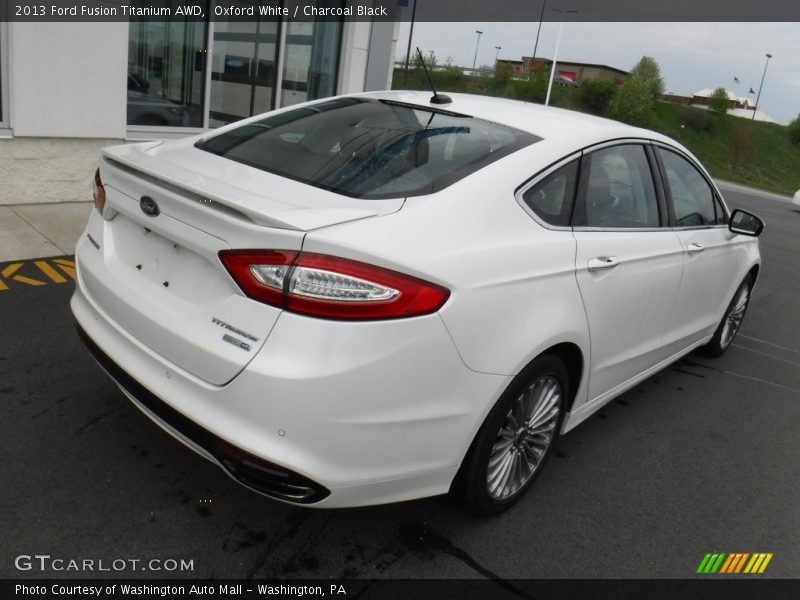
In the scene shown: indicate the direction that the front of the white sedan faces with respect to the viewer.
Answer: facing away from the viewer and to the right of the viewer

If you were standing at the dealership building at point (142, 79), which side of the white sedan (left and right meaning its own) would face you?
left
